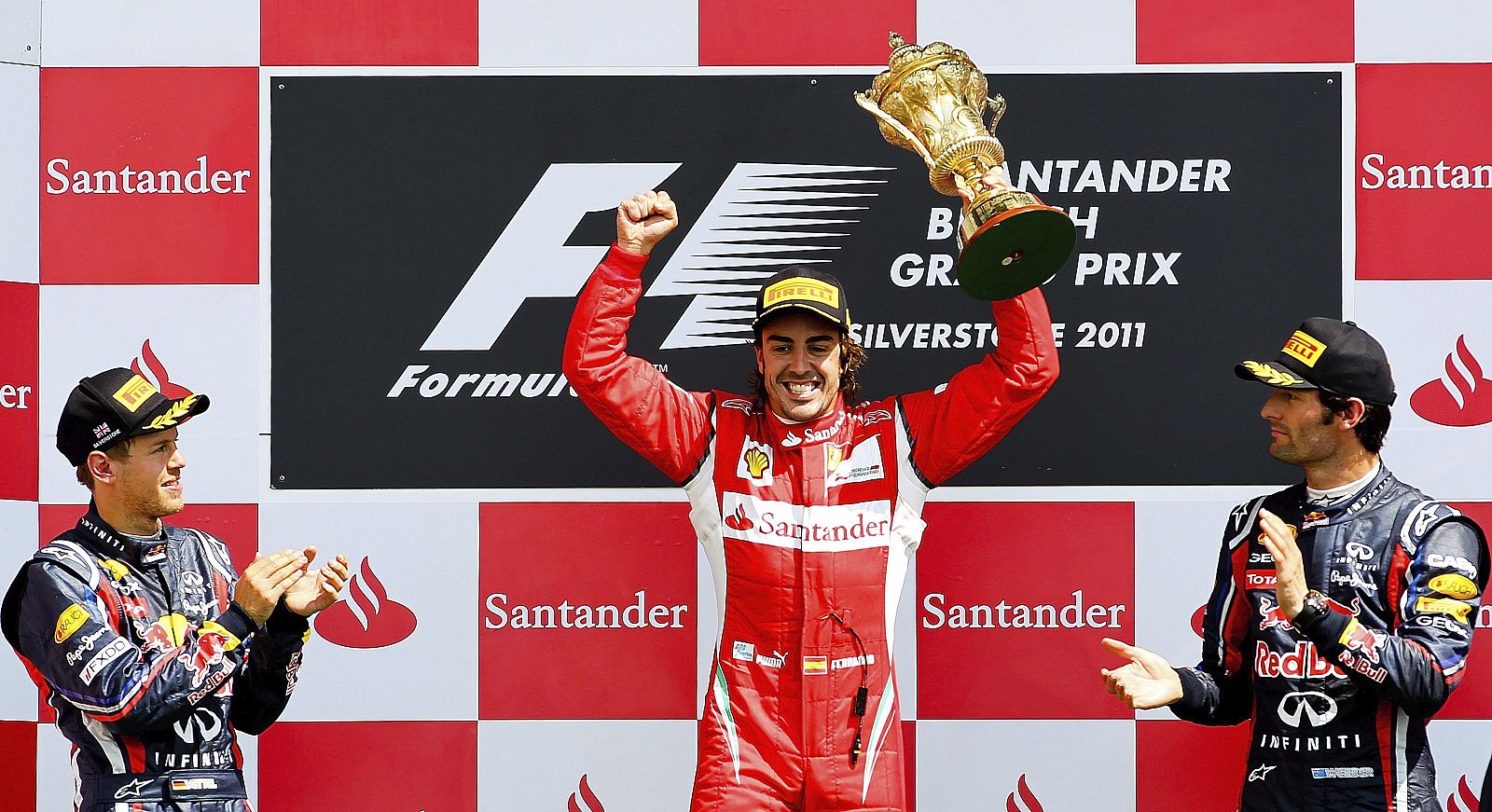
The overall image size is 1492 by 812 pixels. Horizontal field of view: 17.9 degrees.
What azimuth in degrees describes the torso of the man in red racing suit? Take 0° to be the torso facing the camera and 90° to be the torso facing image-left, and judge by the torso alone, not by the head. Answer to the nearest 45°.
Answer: approximately 0°

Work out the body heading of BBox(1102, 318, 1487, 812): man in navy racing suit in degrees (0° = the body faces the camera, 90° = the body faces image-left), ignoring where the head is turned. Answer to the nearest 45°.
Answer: approximately 45°

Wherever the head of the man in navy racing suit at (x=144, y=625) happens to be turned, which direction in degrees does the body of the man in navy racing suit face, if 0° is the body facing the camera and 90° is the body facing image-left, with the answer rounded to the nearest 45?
approximately 315°

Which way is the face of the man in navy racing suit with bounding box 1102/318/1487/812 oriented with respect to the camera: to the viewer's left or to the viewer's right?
to the viewer's left
